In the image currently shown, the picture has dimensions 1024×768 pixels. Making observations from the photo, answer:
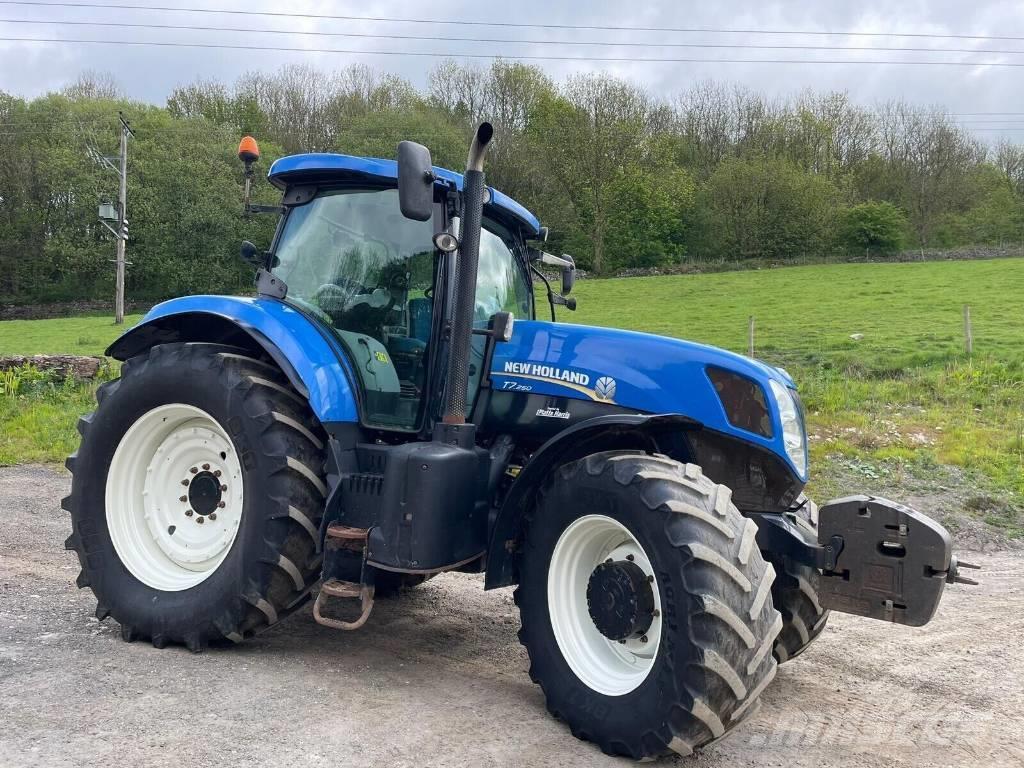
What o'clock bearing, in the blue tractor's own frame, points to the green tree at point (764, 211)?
The green tree is roughly at 8 o'clock from the blue tractor.

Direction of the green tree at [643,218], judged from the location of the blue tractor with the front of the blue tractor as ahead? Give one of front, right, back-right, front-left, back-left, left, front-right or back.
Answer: back-left

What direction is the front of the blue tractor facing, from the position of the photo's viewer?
facing the viewer and to the right of the viewer

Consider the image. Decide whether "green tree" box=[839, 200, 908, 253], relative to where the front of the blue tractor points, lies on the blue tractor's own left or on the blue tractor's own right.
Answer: on the blue tractor's own left
